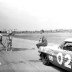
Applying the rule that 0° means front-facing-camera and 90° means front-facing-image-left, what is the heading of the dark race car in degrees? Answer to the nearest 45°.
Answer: approximately 135°
